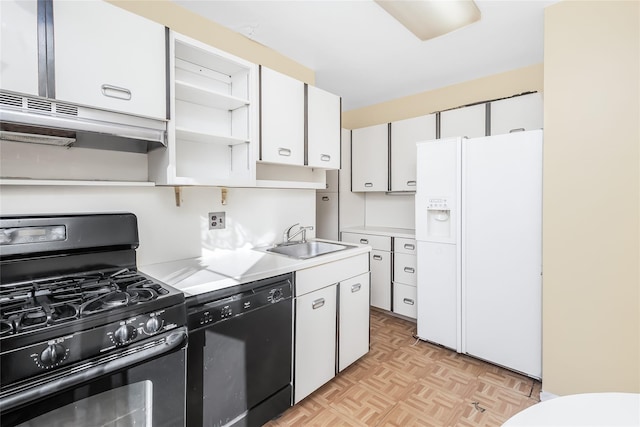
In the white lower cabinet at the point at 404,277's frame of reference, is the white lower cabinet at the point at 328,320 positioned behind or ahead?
ahead

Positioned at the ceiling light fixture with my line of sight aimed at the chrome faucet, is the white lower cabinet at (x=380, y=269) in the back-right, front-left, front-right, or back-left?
front-right

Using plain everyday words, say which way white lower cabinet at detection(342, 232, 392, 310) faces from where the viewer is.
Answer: facing the viewer and to the left of the viewer

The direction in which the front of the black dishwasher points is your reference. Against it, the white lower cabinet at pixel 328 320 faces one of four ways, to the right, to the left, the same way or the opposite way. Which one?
the same way

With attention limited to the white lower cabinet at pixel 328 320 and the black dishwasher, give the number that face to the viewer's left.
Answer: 0

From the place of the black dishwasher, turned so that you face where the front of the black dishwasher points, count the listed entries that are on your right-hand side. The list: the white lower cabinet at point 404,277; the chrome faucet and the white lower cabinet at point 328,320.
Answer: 0

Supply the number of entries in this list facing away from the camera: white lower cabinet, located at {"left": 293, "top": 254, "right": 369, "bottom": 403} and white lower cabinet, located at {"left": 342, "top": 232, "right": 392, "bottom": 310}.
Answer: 0

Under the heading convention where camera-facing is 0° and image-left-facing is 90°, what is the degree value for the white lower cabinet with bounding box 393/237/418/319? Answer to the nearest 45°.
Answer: approximately 45°

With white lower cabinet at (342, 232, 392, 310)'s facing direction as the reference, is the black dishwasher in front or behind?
in front

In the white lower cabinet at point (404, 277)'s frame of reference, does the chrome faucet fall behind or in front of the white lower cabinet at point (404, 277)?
in front

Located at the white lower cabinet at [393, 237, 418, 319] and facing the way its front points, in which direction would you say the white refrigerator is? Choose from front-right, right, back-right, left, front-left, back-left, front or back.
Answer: left

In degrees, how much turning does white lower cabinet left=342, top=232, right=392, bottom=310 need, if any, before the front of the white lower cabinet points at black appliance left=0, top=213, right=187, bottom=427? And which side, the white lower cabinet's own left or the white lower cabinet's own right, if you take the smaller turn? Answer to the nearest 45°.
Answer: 0° — it already faces it

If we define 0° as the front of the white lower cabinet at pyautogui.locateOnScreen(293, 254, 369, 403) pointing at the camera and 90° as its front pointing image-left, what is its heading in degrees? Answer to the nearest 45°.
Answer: approximately 315°

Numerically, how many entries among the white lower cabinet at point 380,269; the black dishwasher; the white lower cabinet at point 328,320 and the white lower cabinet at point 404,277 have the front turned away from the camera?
0

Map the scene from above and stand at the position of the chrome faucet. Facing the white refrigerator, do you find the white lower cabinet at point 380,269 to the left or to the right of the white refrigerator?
left

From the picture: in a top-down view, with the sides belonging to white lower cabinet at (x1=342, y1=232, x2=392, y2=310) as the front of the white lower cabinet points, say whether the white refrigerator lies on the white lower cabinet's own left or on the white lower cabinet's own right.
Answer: on the white lower cabinet's own left

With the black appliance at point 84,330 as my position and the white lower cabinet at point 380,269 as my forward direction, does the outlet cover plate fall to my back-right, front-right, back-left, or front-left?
front-left

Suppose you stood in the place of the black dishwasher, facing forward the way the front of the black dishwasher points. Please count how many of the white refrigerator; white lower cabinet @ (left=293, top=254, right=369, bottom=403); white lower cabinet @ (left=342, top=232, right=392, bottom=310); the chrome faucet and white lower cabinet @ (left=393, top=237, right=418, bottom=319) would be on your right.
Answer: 0
